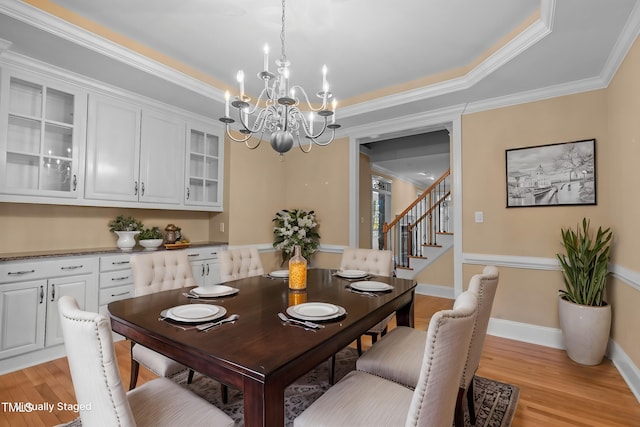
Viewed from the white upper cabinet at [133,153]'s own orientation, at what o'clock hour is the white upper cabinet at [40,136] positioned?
the white upper cabinet at [40,136] is roughly at 4 o'clock from the white upper cabinet at [133,153].

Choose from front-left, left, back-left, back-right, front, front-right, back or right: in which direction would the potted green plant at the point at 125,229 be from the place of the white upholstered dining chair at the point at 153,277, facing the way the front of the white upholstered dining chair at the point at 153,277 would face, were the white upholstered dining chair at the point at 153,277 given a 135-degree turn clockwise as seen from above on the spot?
right

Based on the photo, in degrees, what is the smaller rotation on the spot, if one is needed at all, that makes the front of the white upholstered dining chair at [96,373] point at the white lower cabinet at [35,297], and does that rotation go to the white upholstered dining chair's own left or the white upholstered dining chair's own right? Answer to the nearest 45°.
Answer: approximately 45° to the white upholstered dining chair's own left

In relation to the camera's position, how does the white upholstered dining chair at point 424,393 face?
facing away from the viewer and to the left of the viewer

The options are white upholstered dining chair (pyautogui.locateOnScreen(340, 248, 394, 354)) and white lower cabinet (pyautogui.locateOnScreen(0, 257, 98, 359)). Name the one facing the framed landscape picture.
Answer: the white lower cabinet

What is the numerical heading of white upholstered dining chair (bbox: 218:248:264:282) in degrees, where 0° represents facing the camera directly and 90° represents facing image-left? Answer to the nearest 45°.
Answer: approximately 315°

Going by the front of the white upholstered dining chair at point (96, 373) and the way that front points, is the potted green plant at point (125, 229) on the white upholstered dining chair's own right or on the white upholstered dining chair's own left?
on the white upholstered dining chair's own left

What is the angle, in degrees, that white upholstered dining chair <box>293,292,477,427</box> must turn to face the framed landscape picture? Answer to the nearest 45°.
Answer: approximately 90° to its right

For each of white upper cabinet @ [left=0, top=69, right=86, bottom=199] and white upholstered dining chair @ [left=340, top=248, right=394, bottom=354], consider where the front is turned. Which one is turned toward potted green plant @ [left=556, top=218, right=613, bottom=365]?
the white upper cabinet
